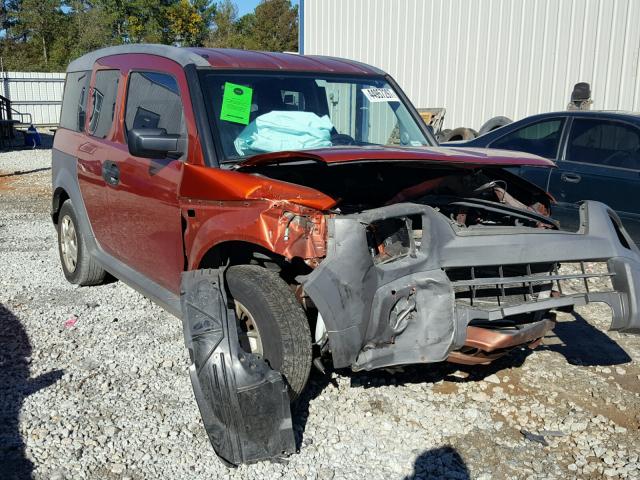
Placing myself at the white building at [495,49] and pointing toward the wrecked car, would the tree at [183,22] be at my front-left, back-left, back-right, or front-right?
back-right

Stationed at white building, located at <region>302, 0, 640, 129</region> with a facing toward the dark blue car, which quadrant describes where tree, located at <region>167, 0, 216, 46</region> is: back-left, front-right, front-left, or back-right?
back-right

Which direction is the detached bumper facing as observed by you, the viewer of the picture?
facing the viewer and to the right of the viewer

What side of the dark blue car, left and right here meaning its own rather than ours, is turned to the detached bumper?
right

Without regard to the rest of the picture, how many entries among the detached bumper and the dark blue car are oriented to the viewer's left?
0

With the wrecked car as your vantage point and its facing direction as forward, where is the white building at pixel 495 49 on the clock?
The white building is roughly at 8 o'clock from the wrecked car.

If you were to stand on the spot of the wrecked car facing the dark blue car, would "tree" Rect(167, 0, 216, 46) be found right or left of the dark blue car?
left

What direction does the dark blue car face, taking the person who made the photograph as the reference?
facing to the right of the viewer

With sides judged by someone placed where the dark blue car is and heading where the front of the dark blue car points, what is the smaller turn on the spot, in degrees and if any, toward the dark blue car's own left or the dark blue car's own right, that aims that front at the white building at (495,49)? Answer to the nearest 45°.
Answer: approximately 90° to the dark blue car's own left

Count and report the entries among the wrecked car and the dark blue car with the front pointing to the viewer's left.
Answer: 0

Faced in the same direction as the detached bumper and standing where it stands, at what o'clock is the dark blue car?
The dark blue car is roughly at 8 o'clock from the detached bumper.

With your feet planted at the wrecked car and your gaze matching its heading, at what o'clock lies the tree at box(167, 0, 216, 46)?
The tree is roughly at 7 o'clock from the wrecked car.
